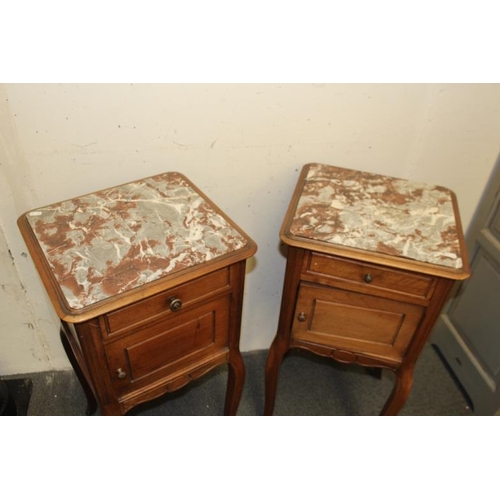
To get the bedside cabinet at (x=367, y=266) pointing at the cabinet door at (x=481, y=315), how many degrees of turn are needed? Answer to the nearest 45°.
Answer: approximately 135° to its left

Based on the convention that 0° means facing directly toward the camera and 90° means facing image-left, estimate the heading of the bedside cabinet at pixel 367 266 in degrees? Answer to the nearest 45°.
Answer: approximately 0°

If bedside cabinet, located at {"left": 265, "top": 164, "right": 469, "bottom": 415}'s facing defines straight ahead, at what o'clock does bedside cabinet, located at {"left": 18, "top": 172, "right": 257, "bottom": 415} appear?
bedside cabinet, located at {"left": 18, "top": 172, "right": 257, "bottom": 415} is roughly at 2 o'clock from bedside cabinet, located at {"left": 265, "top": 164, "right": 469, "bottom": 415}.

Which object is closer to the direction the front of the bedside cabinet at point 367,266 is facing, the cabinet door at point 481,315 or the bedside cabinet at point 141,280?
the bedside cabinet

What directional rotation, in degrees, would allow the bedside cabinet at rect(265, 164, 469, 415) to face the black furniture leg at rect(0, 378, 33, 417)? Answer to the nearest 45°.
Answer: approximately 90° to its right

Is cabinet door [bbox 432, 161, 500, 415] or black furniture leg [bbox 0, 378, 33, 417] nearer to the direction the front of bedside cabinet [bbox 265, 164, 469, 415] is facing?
the black furniture leg
